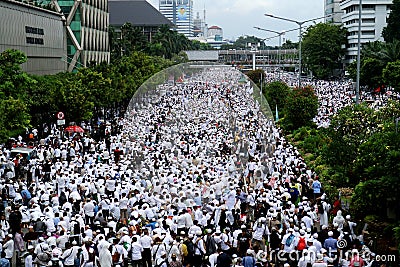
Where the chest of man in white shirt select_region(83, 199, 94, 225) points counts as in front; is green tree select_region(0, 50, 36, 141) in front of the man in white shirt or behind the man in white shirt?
in front

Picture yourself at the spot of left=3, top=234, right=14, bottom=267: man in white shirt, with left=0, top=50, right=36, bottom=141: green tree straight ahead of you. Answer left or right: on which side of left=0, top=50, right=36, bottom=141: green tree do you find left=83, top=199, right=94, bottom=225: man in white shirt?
right

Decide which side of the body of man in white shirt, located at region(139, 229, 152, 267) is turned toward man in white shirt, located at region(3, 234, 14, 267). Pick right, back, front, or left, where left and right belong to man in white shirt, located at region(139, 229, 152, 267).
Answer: left

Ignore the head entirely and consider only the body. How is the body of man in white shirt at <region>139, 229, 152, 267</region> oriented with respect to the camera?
away from the camera

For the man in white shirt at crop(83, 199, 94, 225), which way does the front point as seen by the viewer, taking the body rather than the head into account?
away from the camera

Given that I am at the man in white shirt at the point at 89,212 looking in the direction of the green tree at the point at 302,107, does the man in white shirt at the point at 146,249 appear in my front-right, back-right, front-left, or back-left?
back-right

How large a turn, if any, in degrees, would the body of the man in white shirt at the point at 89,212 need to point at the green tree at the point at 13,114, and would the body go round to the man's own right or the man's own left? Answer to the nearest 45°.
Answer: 0° — they already face it

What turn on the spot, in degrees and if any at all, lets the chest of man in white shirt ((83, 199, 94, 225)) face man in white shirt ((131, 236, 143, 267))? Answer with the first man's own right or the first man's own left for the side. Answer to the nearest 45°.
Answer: approximately 180°

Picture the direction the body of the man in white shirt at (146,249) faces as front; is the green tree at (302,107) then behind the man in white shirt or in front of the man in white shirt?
in front

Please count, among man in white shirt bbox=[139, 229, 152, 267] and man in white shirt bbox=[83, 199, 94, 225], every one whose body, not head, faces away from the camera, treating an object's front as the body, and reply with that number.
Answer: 2
